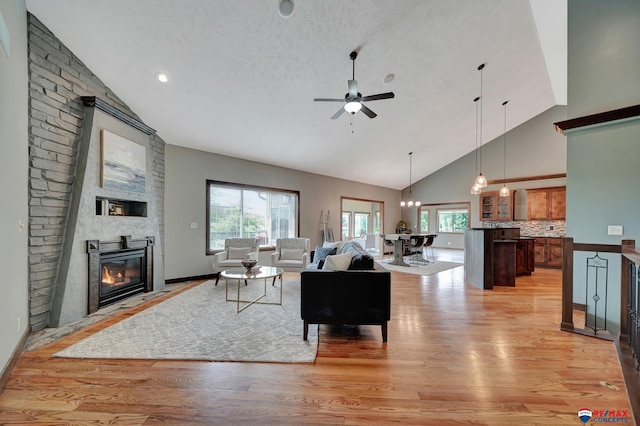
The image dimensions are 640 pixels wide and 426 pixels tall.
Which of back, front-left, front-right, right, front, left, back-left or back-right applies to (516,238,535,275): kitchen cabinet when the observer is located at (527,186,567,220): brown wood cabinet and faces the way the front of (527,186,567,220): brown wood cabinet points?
front

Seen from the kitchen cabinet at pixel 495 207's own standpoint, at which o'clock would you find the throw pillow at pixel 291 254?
The throw pillow is roughly at 1 o'clock from the kitchen cabinet.

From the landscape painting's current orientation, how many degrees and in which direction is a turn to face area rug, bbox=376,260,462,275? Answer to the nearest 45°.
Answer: approximately 45° to its left

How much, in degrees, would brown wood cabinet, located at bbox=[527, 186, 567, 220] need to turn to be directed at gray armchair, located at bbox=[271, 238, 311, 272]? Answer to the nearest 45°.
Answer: approximately 45° to its right

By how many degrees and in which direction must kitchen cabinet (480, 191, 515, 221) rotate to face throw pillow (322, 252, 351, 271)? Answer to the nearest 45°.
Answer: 0° — it already faces it

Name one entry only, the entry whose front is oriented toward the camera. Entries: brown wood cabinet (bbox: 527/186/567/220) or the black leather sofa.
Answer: the brown wood cabinet

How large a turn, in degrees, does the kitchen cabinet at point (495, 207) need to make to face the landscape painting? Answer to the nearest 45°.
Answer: approximately 45° to its right

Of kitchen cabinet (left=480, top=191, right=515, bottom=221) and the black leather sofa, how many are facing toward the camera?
1

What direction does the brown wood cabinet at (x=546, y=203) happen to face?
toward the camera

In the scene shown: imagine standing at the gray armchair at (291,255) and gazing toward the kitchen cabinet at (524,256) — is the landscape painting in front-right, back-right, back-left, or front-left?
back-right
